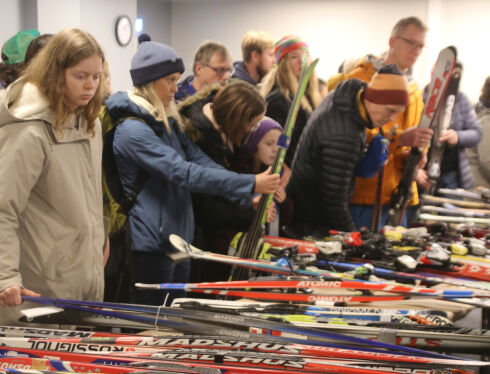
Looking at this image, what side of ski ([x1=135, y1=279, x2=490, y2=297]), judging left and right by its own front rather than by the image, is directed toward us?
left

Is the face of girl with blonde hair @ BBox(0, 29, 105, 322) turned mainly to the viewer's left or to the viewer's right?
to the viewer's right

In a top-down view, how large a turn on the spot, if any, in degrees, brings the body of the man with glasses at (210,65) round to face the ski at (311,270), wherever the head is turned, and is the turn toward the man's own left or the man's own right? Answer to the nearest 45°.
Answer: approximately 45° to the man's own right

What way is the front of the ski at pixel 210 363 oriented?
to the viewer's left

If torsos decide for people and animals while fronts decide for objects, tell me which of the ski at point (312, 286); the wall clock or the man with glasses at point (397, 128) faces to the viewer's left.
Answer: the ski

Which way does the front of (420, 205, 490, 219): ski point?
to the viewer's left

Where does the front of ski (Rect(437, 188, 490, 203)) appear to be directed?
to the viewer's left

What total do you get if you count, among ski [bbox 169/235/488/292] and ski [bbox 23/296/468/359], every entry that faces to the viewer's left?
2

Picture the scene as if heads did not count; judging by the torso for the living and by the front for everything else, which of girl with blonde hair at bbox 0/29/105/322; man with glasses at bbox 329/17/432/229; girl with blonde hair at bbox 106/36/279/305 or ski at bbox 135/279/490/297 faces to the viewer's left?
the ski
